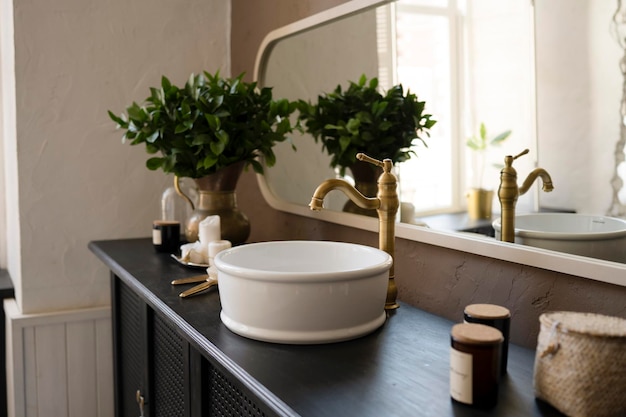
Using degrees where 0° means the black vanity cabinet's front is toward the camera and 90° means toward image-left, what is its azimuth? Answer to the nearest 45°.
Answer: approximately 45°

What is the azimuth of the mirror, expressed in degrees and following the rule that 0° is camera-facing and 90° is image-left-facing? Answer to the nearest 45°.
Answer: approximately 45°

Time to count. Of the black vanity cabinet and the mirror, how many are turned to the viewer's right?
0

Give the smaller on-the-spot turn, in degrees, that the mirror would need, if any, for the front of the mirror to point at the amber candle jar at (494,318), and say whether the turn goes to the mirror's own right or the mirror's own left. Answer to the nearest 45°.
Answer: approximately 45° to the mirror's own left

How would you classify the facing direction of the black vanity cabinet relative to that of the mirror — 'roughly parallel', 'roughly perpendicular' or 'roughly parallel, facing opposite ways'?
roughly parallel
